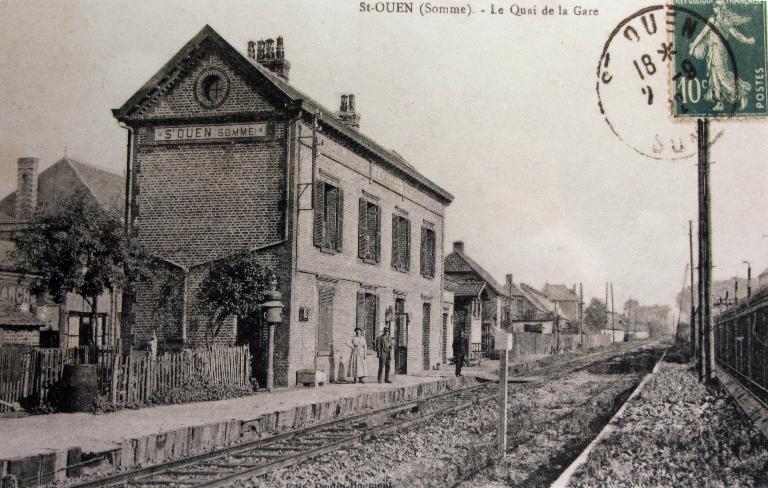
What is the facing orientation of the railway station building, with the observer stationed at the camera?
facing the viewer and to the right of the viewer

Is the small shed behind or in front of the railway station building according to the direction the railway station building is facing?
behind

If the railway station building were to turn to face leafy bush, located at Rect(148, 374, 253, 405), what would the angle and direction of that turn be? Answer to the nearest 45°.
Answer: approximately 45° to its right

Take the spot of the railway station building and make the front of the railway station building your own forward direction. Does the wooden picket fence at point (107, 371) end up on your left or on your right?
on your right

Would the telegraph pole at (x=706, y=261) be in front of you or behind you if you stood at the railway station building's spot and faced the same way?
in front

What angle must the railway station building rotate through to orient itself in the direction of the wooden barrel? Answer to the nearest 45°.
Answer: approximately 45° to its right
